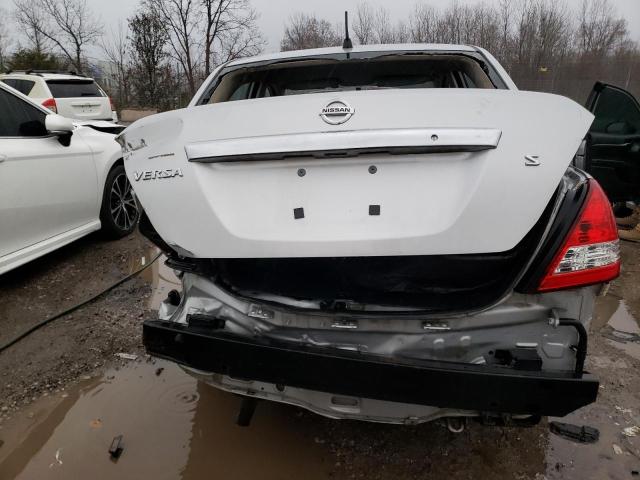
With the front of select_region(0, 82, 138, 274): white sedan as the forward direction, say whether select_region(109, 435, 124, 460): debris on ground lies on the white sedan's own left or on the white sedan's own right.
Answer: on the white sedan's own right

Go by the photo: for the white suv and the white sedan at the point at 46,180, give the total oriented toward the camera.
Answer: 0

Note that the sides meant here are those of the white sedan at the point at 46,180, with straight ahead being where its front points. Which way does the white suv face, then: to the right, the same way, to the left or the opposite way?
to the left

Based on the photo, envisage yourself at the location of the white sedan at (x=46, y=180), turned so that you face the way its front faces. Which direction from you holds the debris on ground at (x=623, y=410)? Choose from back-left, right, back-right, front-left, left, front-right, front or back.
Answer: right

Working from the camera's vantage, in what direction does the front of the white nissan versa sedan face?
facing away from the viewer

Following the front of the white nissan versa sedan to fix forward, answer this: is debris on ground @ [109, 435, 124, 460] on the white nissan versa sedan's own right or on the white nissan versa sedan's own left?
on the white nissan versa sedan's own left

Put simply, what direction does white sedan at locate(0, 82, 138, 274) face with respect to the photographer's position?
facing away from the viewer and to the right of the viewer

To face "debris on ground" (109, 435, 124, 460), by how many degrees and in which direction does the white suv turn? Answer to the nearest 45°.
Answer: approximately 135° to its left

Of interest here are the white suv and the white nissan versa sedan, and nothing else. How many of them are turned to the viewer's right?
0

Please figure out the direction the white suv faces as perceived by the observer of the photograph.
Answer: facing away from the viewer and to the left of the viewer

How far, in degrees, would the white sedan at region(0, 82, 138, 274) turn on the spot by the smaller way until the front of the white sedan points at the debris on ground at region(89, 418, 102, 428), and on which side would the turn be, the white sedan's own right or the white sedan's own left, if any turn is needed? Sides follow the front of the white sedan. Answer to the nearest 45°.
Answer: approximately 135° to the white sedan's own right

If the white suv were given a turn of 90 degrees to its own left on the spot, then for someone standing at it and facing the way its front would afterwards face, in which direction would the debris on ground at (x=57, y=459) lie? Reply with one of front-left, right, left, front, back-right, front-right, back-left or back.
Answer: front-left

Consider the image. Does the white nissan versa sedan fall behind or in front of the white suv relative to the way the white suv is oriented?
behind

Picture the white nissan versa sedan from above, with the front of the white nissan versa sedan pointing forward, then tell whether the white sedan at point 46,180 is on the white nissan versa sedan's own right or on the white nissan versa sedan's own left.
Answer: on the white nissan versa sedan's own left

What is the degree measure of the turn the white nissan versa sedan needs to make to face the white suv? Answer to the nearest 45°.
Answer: approximately 45° to its left

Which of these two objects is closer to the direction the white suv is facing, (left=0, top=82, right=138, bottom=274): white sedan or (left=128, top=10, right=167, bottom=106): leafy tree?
the leafy tree
